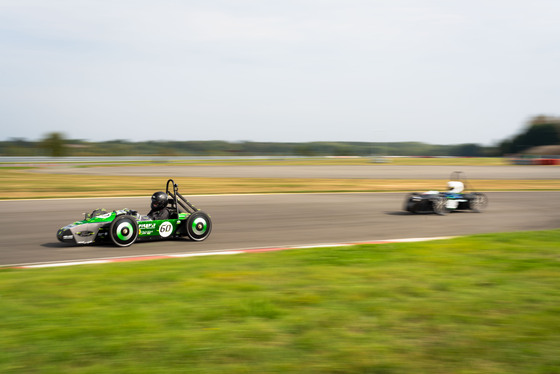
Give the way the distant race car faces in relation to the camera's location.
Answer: facing the viewer and to the left of the viewer

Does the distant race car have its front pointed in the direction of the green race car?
yes
